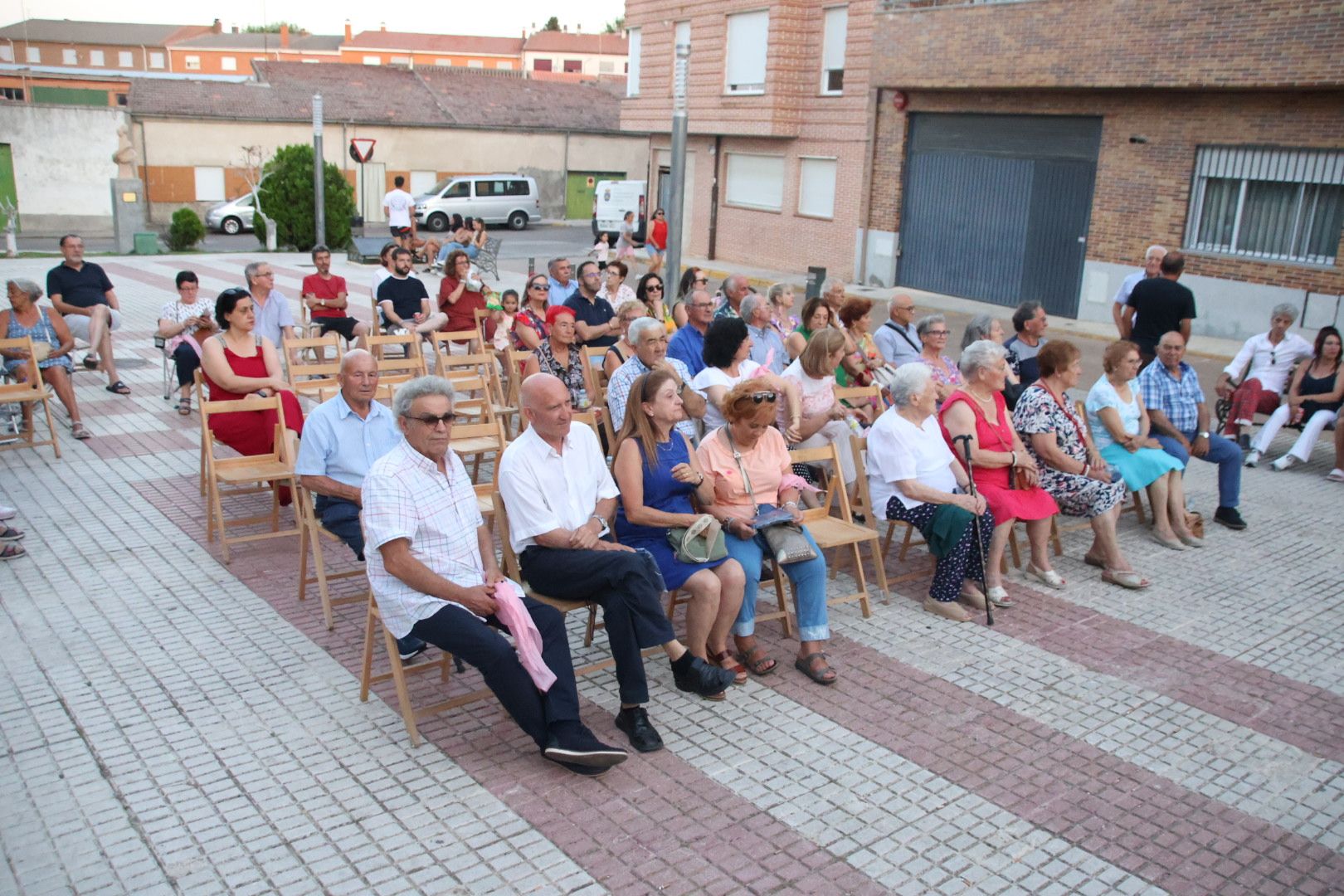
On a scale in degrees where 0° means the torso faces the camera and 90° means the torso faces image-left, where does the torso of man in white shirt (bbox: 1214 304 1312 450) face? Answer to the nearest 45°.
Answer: approximately 45°

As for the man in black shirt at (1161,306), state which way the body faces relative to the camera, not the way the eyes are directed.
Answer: away from the camera

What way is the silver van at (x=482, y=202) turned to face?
to the viewer's left

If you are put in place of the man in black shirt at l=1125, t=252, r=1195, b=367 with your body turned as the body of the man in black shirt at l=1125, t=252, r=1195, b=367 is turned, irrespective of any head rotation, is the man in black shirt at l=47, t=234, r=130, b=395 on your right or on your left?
on your left

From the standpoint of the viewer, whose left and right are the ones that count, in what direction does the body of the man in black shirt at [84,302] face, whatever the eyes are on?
facing the viewer and to the right of the viewer

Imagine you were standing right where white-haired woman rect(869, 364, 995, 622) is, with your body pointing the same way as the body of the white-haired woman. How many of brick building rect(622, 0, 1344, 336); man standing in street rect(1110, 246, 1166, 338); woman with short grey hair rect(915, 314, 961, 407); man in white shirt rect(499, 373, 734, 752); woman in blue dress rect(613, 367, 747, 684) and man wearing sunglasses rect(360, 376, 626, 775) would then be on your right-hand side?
3

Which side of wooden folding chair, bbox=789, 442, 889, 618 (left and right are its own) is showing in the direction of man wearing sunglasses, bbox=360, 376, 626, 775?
right

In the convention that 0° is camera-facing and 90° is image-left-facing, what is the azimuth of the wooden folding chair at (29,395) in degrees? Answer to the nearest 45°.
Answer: approximately 315°
